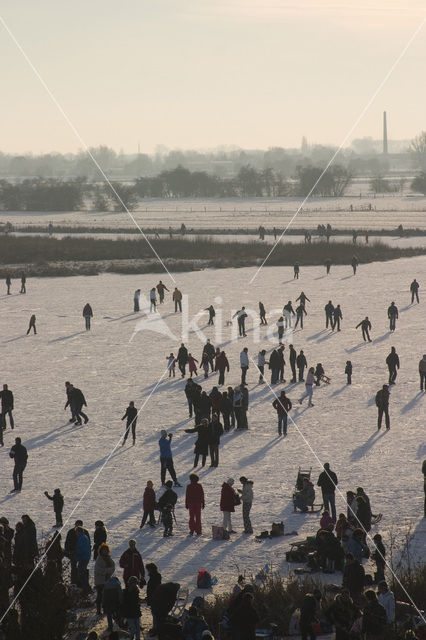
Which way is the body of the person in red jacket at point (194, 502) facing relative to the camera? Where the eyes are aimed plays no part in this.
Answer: away from the camera

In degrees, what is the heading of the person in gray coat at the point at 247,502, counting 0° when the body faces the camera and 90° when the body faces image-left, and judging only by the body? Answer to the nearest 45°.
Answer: approximately 90°

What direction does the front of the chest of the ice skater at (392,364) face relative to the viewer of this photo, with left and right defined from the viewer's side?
facing away from the viewer

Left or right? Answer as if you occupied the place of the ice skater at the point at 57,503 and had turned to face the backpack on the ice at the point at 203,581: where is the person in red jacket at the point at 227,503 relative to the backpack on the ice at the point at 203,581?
left

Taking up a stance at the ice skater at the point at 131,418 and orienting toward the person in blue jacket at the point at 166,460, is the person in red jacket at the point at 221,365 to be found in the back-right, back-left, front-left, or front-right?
back-left

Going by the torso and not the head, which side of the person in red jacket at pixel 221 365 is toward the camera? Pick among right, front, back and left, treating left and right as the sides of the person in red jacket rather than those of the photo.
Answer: back

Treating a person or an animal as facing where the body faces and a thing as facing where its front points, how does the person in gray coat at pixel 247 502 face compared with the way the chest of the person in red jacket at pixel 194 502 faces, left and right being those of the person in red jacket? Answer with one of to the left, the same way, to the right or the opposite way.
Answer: to the left

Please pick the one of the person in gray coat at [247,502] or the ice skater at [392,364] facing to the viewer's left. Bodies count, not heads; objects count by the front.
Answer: the person in gray coat
